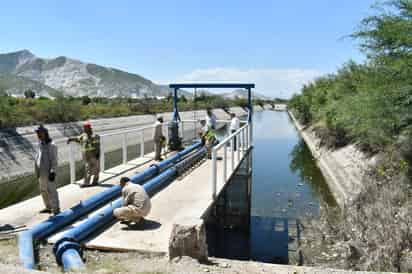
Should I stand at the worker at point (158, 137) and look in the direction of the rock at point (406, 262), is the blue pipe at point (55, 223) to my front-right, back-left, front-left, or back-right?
front-right

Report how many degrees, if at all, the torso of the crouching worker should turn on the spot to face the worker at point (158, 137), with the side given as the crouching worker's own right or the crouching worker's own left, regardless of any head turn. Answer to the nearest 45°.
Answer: approximately 90° to the crouching worker's own right

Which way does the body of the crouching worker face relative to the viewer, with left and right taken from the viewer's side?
facing to the left of the viewer

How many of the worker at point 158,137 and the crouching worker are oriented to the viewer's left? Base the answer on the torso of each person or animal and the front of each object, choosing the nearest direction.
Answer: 1

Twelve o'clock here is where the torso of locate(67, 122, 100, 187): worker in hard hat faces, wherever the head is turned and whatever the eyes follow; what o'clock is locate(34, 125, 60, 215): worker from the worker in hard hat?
The worker is roughly at 11 o'clock from the worker in hard hat.

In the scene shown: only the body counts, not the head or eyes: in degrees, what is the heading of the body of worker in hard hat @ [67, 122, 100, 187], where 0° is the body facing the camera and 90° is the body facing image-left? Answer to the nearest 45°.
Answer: approximately 45°

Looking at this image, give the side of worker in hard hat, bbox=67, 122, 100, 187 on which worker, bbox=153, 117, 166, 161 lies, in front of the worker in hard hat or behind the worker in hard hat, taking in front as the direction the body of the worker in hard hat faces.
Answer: behind

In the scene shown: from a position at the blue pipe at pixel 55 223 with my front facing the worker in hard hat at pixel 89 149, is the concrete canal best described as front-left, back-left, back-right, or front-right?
front-right

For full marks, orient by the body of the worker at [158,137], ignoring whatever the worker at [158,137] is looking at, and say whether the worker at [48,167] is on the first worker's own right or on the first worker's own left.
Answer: on the first worker's own right
